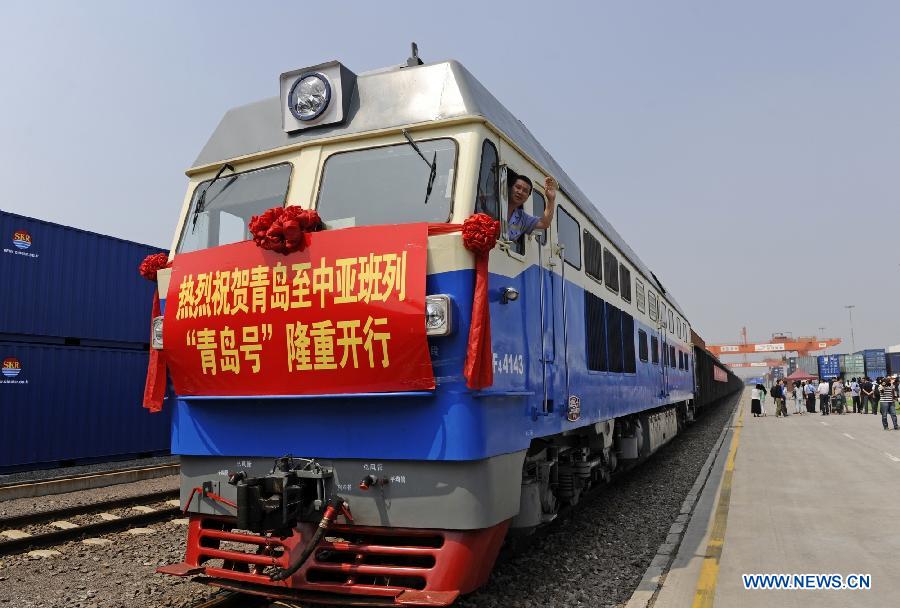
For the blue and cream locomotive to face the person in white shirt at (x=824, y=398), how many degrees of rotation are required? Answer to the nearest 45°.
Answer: approximately 180°

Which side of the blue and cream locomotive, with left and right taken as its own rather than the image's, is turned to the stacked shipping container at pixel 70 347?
right

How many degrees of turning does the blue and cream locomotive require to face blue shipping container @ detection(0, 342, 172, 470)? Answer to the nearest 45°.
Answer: approximately 90° to its right

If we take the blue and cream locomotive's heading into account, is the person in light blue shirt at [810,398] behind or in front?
behind

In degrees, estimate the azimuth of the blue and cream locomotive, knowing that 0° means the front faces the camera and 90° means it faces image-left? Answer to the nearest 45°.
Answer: approximately 45°

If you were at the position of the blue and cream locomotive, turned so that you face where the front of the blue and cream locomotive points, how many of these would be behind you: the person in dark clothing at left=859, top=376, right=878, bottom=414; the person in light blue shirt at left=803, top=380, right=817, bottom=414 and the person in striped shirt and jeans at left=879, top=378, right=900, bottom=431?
3

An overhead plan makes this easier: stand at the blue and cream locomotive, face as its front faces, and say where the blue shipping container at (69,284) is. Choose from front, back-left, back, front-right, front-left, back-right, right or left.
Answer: right

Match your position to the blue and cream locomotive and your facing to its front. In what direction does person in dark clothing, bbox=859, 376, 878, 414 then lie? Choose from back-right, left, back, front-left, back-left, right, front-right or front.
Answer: back

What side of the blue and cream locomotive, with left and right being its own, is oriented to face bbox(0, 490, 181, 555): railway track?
right

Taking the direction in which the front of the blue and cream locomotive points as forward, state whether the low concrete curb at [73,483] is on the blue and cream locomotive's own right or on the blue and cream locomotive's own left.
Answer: on the blue and cream locomotive's own right

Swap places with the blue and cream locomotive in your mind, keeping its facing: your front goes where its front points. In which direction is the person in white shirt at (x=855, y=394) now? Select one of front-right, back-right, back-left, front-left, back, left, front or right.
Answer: back

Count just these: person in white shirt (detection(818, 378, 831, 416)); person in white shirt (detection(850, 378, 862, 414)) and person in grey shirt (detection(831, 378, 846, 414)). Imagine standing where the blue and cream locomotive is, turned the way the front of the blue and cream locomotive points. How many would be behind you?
3
